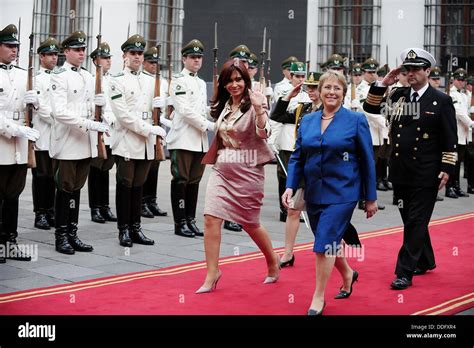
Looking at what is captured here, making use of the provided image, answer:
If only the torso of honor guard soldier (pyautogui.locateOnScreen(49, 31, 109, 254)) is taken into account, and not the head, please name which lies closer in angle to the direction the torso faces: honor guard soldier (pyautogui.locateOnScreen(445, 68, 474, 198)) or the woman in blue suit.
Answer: the woman in blue suit

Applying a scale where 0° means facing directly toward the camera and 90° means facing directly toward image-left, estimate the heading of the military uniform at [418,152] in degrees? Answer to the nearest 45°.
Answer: approximately 45°

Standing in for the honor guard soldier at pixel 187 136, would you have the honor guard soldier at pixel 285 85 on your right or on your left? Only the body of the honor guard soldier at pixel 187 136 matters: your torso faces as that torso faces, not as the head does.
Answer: on your left

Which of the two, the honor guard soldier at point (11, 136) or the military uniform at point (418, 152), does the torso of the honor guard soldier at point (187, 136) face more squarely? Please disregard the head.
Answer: the military uniform

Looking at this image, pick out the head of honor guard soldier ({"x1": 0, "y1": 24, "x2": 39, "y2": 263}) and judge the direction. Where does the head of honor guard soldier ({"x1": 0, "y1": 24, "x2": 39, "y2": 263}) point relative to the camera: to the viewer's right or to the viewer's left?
to the viewer's right

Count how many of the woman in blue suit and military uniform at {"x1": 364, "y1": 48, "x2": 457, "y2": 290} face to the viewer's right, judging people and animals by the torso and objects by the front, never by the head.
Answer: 0

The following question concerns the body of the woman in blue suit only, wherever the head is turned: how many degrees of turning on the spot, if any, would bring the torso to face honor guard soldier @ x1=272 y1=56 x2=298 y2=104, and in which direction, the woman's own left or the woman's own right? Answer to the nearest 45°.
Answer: approximately 135° to the woman's own right

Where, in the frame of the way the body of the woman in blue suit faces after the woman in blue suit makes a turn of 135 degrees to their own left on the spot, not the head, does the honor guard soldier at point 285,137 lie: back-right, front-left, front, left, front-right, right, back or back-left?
left
